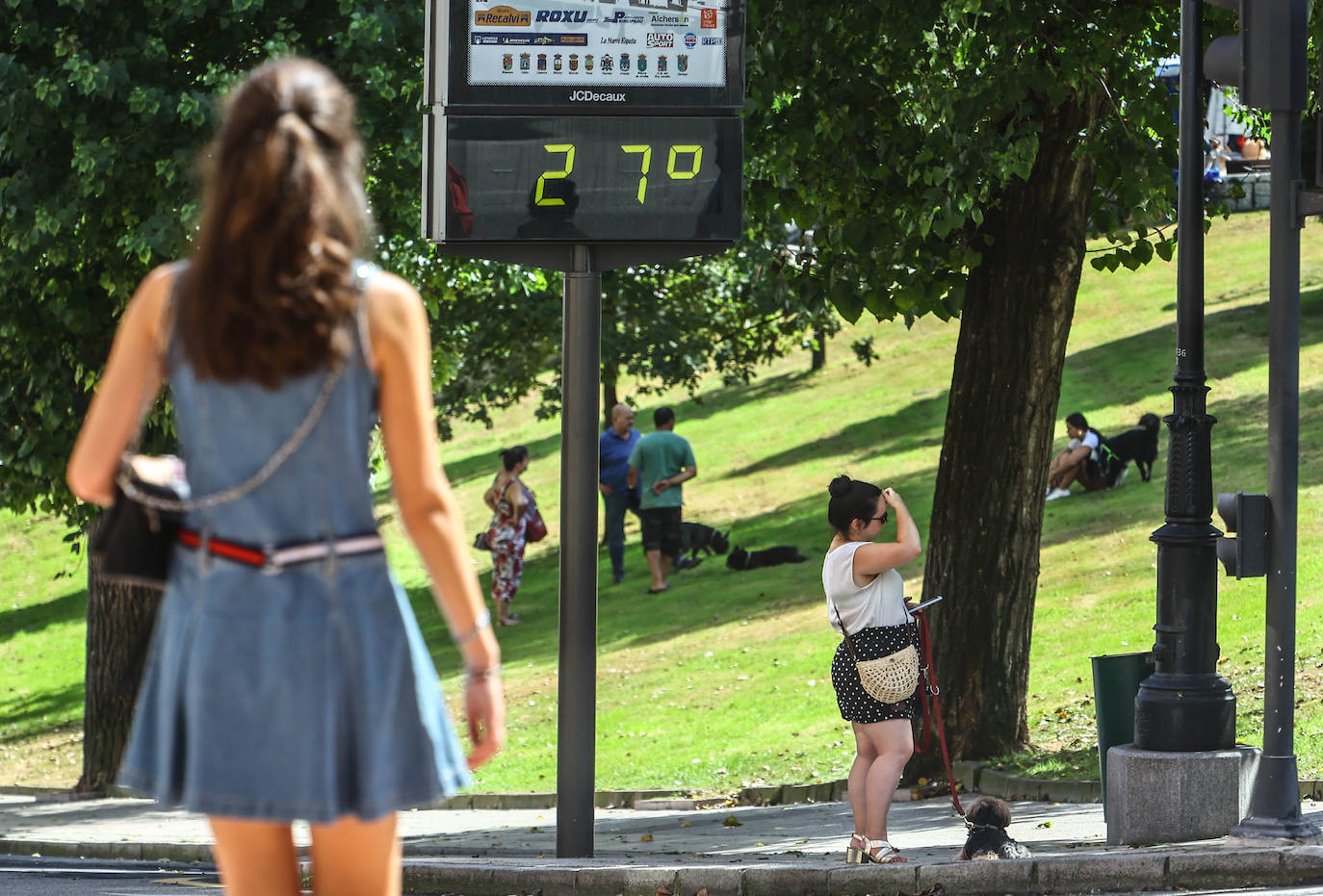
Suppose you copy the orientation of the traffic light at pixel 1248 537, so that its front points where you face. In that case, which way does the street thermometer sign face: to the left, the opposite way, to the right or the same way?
to the left

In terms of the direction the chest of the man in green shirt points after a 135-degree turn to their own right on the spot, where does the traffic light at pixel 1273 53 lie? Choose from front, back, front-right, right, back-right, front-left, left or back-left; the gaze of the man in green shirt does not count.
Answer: front-right

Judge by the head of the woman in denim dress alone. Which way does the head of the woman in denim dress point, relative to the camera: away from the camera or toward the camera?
away from the camera

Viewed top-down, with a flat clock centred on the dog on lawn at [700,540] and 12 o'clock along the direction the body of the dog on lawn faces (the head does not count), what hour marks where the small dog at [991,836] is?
The small dog is roughly at 3 o'clock from the dog on lawn.

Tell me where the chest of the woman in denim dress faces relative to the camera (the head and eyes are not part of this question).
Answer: away from the camera

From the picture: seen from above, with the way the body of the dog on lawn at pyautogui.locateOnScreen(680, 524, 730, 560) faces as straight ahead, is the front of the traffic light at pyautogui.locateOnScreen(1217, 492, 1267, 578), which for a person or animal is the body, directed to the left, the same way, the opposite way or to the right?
the opposite way

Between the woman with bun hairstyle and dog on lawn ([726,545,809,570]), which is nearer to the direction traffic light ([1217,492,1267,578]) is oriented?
the woman with bun hairstyle

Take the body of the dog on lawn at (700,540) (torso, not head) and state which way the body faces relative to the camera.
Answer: to the viewer's right

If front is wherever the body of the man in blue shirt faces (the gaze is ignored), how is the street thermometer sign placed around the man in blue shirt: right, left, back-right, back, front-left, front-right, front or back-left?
front-right
